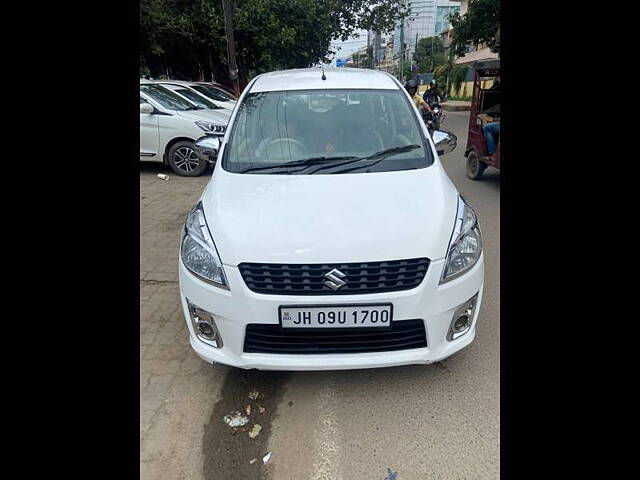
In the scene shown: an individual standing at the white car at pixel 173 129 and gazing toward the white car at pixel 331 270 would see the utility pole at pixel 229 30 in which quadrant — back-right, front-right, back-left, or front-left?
back-left

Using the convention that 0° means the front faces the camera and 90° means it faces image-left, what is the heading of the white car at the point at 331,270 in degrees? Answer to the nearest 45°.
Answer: approximately 0°

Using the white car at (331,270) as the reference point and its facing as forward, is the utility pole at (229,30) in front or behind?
behind

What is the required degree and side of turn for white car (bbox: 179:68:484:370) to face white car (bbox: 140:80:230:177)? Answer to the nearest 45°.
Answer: approximately 135° to its right

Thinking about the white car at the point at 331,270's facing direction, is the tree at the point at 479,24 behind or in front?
behind

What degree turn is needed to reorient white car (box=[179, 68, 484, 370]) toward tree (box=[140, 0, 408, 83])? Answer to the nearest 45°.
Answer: approximately 180°

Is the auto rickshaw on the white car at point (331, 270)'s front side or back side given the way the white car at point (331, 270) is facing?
on the back side
